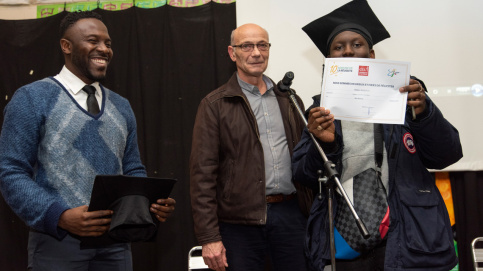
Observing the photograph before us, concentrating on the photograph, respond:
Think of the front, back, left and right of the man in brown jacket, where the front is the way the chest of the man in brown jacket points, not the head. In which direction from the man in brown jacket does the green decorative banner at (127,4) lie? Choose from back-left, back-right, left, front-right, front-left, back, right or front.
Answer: back

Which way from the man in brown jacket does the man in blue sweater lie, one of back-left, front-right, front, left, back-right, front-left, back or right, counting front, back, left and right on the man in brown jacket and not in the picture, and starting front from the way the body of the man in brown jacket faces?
right

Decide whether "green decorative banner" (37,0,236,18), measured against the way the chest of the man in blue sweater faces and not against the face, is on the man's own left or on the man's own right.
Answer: on the man's own left

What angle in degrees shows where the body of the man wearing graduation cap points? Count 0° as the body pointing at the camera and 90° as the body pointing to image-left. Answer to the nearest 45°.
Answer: approximately 0°

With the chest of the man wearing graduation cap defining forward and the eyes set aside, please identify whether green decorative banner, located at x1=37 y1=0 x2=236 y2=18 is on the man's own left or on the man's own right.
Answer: on the man's own right

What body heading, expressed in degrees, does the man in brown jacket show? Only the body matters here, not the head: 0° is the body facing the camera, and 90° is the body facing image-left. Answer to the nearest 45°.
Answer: approximately 315°

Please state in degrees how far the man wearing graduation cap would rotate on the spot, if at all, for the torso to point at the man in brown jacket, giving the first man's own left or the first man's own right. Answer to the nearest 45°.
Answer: approximately 135° to the first man's own right

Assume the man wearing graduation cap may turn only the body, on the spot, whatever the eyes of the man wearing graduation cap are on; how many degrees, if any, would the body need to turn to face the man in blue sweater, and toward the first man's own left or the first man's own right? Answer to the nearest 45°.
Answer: approximately 90° to the first man's own right
